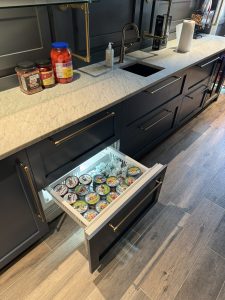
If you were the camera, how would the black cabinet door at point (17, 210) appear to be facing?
facing the viewer and to the right of the viewer

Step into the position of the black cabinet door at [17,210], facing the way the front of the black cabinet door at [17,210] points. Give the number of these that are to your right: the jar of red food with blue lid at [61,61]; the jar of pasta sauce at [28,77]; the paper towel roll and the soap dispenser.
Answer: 0

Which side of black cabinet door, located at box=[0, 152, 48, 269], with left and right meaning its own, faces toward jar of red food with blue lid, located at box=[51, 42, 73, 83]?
left

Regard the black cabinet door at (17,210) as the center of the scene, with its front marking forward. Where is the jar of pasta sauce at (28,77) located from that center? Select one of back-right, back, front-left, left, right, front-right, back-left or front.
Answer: left

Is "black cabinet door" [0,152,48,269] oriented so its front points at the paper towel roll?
no

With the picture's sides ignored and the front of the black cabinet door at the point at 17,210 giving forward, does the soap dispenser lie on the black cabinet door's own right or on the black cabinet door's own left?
on the black cabinet door's own left

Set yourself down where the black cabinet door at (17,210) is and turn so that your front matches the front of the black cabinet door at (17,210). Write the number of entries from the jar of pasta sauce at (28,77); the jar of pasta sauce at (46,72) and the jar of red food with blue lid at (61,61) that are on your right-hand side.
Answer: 0
